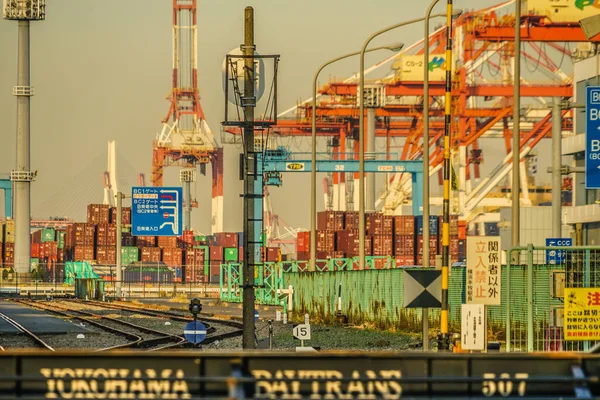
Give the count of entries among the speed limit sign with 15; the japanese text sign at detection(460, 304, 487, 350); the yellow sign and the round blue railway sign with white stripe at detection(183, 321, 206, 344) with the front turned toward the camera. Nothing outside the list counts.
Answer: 4

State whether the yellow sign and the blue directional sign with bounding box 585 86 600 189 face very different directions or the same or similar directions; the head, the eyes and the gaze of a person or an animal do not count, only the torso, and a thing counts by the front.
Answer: same or similar directions

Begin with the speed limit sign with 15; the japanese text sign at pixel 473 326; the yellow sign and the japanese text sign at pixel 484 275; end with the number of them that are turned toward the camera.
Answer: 4

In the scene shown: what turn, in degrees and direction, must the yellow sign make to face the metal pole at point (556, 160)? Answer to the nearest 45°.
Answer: approximately 180°

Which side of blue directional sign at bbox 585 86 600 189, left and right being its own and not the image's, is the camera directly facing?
front

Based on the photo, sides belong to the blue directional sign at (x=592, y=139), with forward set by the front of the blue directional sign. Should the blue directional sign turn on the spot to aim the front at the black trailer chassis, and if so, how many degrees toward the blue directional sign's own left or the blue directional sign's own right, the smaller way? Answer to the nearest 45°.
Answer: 0° — it already faces it

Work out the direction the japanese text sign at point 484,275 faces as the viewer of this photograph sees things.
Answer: facing the viewer

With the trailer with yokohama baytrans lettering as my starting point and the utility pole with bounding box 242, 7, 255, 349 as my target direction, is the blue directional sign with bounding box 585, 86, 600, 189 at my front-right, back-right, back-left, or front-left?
front-right

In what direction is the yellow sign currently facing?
toward the camera
